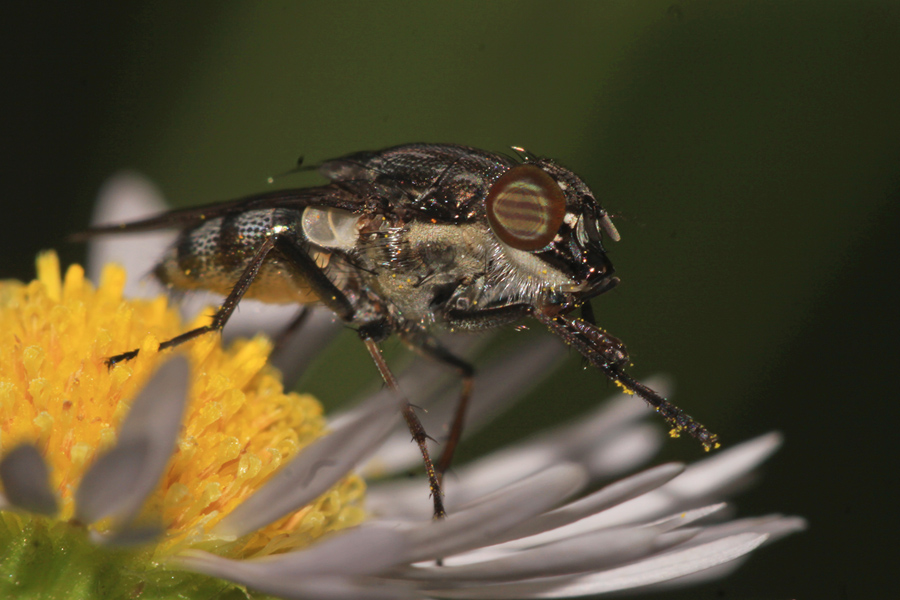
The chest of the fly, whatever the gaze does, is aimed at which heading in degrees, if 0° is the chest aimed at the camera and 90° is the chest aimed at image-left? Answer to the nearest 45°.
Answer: approximately 270°
